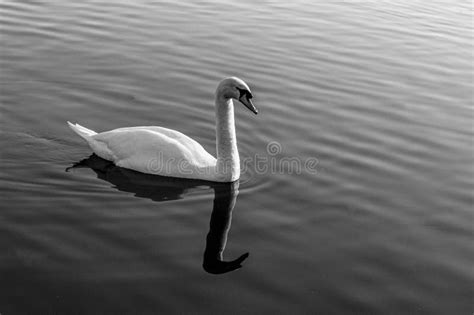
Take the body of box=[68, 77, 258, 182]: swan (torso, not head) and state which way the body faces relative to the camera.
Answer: to the viewer's right
